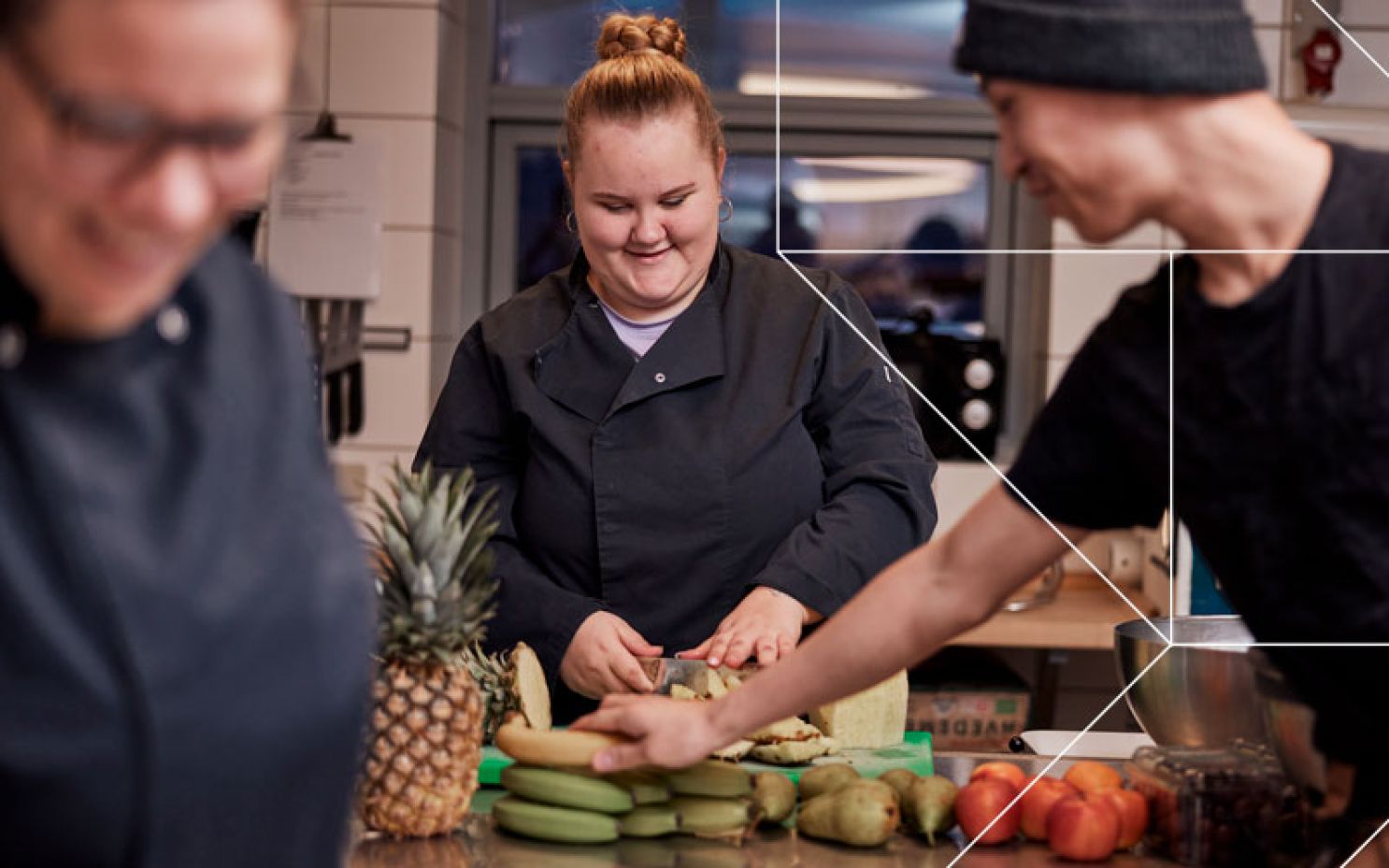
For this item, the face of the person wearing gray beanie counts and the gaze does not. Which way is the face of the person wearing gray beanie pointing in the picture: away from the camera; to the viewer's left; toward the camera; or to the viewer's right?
to the viewer's left

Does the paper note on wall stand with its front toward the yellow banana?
yes

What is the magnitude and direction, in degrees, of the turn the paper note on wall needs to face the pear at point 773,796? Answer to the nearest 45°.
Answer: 0° — it already faces it

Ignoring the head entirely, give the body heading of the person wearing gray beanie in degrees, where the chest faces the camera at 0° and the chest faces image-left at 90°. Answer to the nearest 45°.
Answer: approximately 45°

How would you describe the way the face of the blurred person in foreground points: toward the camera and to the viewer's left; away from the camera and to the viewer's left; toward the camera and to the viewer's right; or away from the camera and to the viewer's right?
toward the camera and to the viewer's right

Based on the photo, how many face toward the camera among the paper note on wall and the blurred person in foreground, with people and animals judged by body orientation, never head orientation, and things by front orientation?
2
